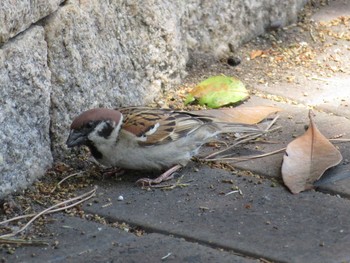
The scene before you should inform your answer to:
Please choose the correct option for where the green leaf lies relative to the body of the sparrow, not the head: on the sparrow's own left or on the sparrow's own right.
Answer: on the sparrow's own right

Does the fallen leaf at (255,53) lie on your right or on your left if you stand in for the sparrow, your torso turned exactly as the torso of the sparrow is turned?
on your right

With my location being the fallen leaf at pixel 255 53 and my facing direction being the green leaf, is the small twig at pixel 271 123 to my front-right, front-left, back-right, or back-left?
front-left

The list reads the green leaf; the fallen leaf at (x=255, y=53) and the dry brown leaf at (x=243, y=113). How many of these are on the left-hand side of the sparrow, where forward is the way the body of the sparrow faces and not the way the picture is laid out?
0

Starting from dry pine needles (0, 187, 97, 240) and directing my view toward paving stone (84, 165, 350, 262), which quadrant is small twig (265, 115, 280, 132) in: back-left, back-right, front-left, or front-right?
front-left

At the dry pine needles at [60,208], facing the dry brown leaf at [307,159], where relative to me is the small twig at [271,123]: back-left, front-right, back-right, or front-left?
front-left

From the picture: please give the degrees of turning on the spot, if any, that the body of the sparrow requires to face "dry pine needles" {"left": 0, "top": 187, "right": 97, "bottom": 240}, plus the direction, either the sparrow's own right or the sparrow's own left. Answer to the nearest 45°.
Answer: approximately 45° to the sparrow's own left

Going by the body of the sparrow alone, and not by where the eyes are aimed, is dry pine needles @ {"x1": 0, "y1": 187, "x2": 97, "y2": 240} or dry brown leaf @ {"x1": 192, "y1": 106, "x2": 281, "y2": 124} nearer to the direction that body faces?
the dry pine needles

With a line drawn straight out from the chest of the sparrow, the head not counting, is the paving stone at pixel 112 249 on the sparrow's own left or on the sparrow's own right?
on the sparrow's own left

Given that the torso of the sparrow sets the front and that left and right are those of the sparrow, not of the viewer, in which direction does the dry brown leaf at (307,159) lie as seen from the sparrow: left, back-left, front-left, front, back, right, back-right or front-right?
back

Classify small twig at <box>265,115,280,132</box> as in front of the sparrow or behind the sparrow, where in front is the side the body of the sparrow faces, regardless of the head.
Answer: behind

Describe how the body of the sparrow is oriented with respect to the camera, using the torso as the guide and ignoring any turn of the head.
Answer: to the viewer's left
